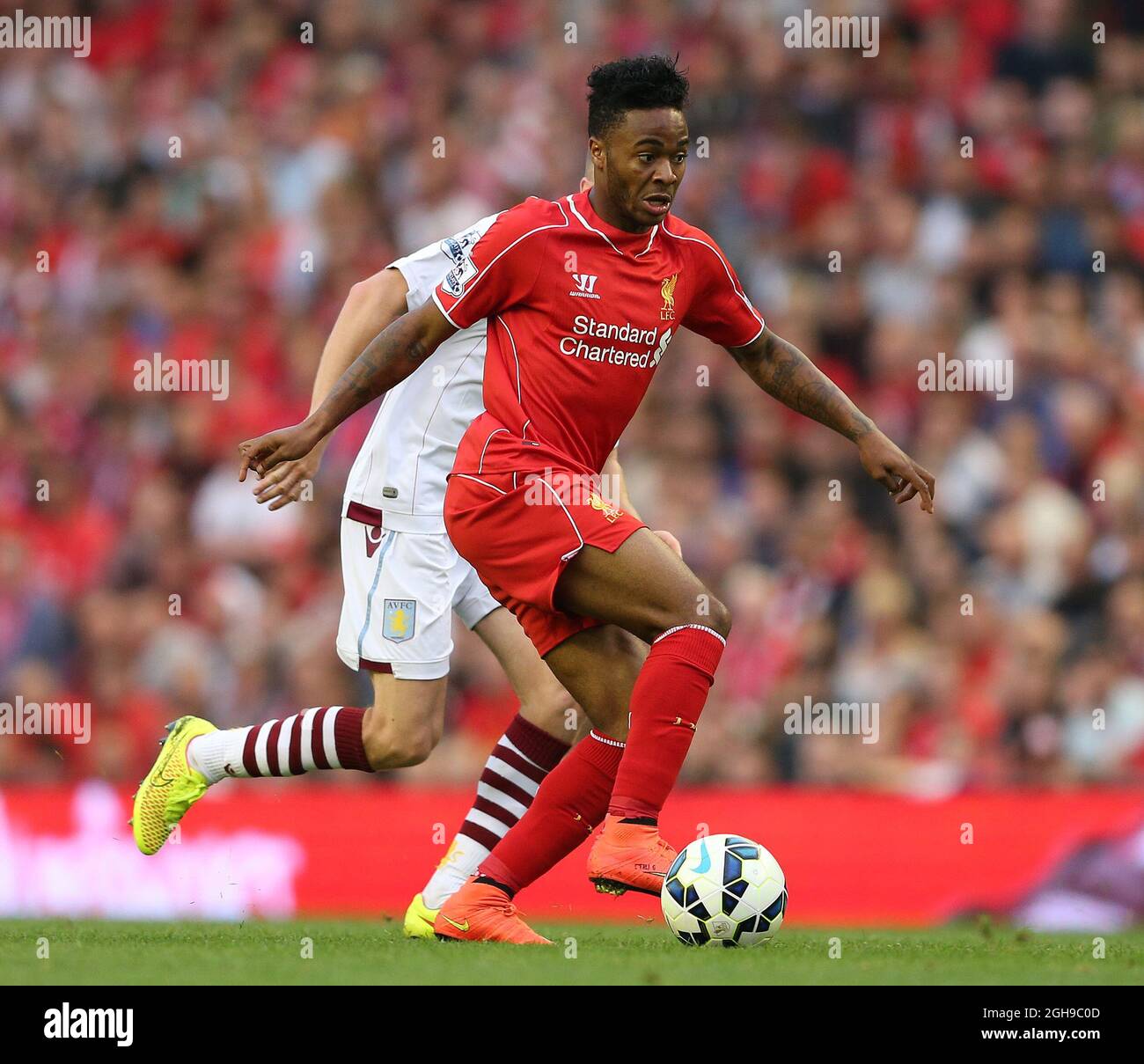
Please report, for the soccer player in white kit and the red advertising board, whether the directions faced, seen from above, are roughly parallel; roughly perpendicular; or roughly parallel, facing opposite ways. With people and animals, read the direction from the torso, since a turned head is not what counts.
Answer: roughly perpendicular

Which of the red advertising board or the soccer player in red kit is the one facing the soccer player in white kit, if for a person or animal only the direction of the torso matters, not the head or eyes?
the red advertising board

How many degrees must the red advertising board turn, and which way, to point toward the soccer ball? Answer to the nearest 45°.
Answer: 0° — it already faces it

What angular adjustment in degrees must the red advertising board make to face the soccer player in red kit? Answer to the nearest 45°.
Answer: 0° — it already faces them

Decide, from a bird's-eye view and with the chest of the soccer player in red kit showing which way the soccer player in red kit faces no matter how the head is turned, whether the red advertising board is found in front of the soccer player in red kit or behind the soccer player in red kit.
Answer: behind

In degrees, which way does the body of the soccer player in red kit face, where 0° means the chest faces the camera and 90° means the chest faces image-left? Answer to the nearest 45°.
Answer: approximately 315°

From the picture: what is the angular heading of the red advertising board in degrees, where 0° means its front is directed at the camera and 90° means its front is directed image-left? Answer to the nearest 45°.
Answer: approximately 0°
